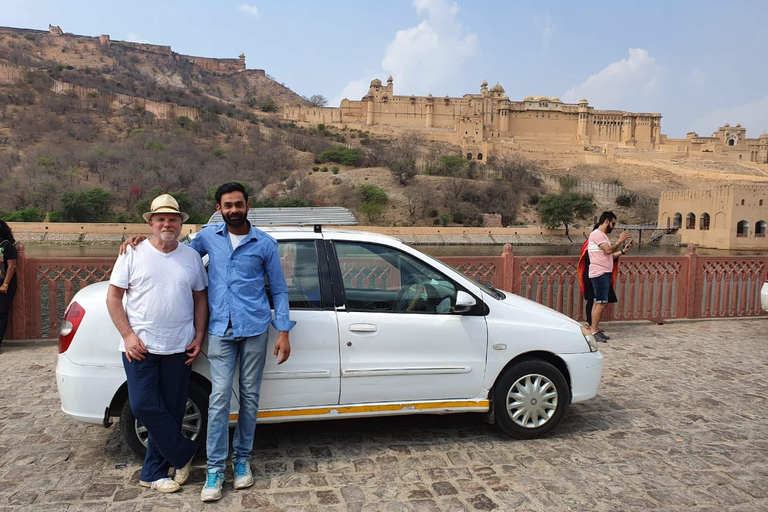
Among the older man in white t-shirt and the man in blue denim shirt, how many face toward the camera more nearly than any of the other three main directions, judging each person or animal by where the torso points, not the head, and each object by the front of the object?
2

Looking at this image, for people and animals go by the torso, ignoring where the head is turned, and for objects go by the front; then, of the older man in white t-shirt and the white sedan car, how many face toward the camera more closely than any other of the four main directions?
1

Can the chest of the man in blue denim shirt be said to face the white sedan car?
no

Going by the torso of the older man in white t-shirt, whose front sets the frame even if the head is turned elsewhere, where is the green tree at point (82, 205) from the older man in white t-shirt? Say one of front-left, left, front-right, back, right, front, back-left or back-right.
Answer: back

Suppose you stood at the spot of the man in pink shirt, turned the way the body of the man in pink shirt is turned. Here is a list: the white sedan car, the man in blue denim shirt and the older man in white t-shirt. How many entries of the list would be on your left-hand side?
0

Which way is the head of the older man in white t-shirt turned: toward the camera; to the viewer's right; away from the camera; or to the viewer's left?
toward the camera

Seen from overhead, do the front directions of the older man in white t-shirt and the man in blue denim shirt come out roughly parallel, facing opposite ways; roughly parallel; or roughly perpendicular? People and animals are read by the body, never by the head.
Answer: roughly parallel

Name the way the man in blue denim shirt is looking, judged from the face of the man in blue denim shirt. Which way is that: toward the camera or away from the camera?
toward the camera

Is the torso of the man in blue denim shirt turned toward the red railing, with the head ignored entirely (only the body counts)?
no

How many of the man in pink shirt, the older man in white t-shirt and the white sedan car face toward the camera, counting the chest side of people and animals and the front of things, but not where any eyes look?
1

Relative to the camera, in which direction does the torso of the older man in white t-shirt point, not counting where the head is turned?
toward the camera

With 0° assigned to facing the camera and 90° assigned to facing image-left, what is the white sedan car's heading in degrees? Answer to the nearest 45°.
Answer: approximately 270°

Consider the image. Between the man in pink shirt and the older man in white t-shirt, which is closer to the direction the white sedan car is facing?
the man in pink shirt

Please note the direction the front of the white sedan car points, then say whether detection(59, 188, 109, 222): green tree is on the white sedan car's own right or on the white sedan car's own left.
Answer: on the white sedan car's own left
